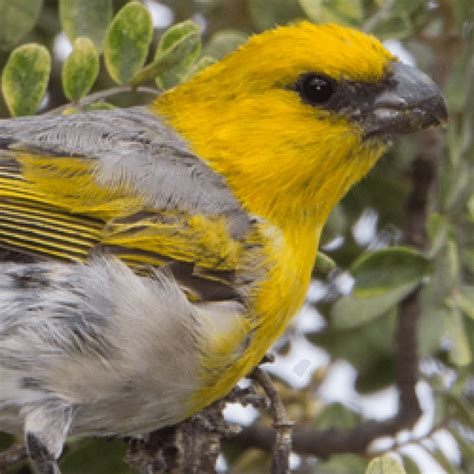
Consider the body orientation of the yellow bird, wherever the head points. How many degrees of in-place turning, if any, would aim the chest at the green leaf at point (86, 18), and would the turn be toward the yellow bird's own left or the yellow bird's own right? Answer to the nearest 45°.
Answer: approximately 135° to the yellow bird's own left

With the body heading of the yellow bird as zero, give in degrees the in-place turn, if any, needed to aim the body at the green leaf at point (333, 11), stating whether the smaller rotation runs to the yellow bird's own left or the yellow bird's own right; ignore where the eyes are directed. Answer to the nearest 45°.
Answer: approximately 45° to the yellow bird's own left

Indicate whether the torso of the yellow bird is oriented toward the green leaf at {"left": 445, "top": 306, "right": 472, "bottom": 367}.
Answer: yes

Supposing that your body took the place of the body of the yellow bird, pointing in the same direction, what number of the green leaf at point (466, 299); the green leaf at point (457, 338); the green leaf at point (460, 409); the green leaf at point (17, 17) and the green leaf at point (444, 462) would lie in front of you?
4

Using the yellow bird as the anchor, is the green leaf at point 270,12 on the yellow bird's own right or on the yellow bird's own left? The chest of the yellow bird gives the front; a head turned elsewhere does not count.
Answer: on the yellow bird's own left

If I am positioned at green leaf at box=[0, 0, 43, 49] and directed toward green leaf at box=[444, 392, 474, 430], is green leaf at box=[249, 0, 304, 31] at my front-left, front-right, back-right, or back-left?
front-left

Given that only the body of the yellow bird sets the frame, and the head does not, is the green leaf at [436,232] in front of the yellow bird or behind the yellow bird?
in front

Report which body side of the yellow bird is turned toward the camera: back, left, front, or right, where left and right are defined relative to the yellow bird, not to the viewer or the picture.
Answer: right

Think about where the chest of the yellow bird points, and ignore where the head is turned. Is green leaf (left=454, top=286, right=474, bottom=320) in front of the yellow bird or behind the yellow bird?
in front

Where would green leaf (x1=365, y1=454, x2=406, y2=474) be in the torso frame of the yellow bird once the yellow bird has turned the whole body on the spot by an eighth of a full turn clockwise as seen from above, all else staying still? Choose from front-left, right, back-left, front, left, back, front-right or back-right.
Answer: front

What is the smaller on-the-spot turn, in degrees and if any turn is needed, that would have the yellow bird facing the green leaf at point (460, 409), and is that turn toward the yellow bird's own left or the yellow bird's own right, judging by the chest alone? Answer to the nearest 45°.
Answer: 0° — it already faces it
